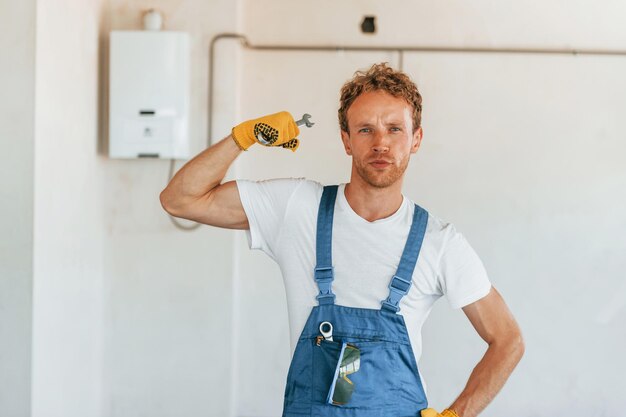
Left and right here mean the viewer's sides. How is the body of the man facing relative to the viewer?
facing the viewer

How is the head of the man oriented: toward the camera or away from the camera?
toward the camera

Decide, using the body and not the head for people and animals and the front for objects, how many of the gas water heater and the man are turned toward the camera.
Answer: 2

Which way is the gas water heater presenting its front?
toward the camera

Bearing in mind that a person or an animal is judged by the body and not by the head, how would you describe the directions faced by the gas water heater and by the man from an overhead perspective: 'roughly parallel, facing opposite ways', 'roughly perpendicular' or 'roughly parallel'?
roughly parallel

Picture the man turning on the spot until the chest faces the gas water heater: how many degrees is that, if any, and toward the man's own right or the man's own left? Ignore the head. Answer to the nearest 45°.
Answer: approximately 135° to the man's own right

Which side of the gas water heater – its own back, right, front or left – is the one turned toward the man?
front
